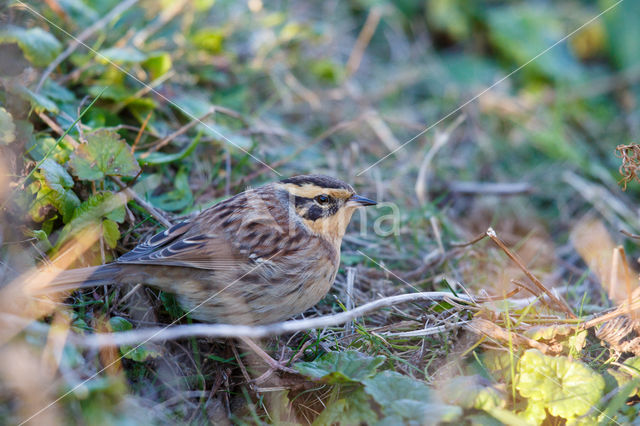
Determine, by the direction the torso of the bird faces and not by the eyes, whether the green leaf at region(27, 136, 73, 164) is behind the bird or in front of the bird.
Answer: behind

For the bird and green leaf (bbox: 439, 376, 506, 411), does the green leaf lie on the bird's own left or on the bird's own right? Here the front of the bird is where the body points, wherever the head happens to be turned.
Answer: on the bird's own right

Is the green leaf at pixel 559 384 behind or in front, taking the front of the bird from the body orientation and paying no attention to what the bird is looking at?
in front

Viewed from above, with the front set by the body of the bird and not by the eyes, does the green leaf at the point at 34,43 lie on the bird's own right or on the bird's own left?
on the bird's own left

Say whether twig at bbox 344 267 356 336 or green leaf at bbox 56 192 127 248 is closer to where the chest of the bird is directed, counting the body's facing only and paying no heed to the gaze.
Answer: the twig

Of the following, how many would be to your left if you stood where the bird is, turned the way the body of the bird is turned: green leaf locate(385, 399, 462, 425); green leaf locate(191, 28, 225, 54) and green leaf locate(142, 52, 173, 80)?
2

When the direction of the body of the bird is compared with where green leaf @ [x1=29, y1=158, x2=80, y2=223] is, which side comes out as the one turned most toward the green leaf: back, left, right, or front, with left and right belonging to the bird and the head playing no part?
back

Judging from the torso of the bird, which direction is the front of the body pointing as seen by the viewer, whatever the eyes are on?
to the viewer's right

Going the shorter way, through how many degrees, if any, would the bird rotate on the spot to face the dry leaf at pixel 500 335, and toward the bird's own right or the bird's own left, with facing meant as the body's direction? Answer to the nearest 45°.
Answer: approximately 45° to the bird's own right

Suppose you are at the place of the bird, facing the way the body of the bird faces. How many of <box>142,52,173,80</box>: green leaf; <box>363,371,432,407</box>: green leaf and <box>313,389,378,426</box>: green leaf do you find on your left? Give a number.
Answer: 1

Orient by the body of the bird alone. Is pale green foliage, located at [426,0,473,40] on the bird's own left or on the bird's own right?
on the bird's own left
